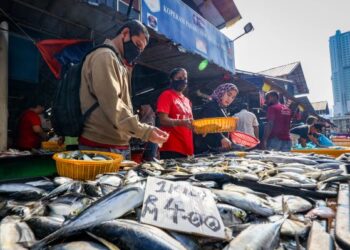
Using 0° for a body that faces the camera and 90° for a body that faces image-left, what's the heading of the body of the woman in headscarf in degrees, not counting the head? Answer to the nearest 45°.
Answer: approximately 315°

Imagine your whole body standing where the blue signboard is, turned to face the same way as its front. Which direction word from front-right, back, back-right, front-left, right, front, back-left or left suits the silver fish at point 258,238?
front-right

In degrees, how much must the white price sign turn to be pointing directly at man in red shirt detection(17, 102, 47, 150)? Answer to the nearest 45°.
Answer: approximately 135° to its right

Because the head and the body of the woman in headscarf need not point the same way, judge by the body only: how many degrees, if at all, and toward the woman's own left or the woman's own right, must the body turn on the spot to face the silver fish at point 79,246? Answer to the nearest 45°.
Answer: approximately 45° to the woman's own right

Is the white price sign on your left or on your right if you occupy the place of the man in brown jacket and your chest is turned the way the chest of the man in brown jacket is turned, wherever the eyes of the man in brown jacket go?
on your right

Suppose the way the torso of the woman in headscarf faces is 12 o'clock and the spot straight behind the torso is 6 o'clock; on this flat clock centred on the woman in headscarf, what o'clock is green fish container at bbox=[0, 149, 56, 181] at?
The green fish container is roughly at 4 o'clock from the woman in headscarf.

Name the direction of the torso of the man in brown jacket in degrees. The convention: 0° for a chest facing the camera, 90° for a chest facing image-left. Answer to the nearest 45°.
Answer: approximately 270°

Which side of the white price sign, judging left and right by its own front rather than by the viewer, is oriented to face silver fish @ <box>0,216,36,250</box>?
right

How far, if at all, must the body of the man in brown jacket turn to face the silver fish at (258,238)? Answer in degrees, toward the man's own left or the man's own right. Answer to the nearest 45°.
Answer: approximately 45° to the man's own right

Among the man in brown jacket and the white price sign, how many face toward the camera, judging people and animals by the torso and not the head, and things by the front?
1
